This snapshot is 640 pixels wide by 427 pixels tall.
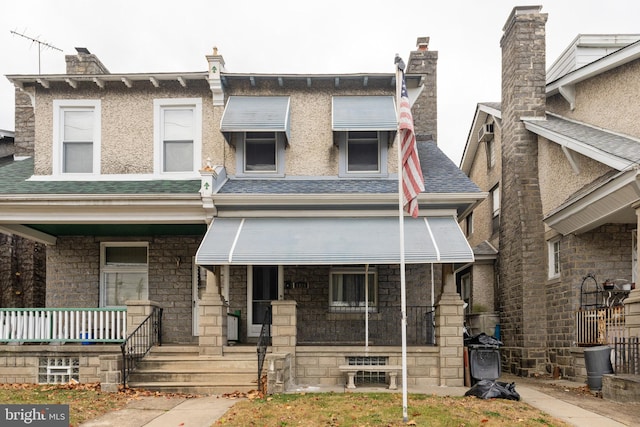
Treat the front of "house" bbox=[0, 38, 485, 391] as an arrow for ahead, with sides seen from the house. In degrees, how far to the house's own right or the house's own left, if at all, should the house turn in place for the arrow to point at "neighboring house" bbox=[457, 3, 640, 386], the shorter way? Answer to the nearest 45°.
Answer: approximately 90° to the house's own left

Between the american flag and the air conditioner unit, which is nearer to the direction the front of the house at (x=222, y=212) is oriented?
the american flag

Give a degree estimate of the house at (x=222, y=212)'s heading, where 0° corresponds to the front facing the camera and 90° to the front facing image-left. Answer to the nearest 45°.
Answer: approximately 0°

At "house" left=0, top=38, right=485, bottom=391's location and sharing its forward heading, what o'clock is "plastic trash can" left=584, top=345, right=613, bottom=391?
The plastic trash can is roughly at 10 o'clock from the house.

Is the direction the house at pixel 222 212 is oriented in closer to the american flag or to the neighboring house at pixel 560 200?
the american flag

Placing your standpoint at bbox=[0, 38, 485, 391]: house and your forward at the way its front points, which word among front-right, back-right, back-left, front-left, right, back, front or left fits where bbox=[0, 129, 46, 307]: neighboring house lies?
back-right

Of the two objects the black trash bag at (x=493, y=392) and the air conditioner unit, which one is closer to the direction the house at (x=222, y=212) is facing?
the black trash bag

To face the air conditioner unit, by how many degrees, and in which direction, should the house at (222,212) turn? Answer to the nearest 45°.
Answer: approximately 135° to its left

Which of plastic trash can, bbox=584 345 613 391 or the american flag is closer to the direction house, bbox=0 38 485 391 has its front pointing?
the american flag
